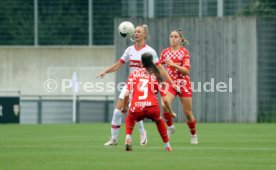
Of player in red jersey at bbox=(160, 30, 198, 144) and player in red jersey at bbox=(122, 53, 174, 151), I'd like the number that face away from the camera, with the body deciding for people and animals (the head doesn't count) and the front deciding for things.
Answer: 1

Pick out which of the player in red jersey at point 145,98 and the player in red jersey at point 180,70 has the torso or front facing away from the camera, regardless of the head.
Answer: the player in red jersey at point 145,98

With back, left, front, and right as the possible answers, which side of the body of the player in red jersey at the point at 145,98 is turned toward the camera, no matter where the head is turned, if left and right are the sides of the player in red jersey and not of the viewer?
back

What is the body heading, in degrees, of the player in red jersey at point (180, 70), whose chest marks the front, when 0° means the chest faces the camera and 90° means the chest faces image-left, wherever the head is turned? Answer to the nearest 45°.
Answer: approximately 45°

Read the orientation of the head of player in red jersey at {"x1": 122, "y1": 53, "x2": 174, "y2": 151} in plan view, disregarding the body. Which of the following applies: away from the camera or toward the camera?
away from the camera
